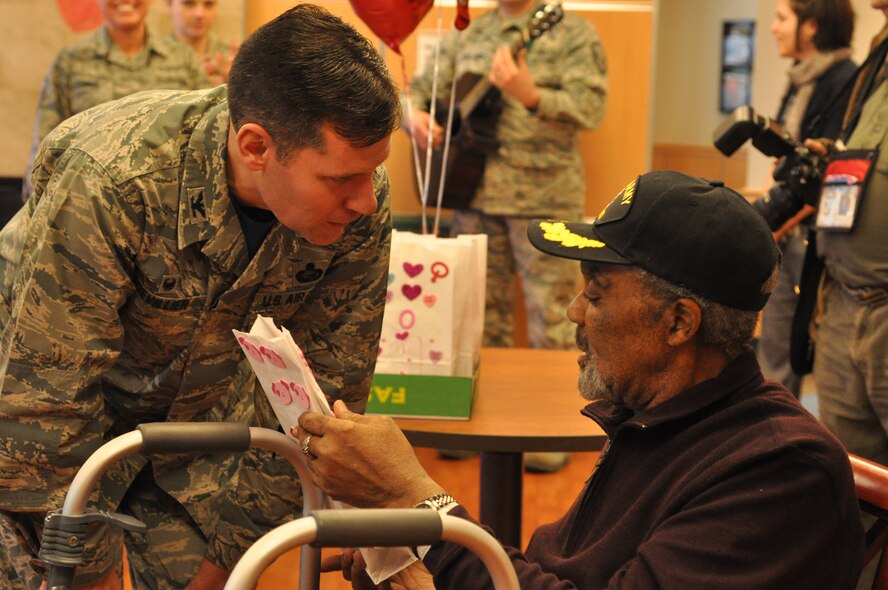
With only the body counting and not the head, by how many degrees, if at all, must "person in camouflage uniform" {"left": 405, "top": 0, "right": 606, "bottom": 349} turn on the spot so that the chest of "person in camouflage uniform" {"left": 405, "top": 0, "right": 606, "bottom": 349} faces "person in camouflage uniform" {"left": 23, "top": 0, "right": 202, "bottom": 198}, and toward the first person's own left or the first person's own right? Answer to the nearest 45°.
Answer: approximately 45° to the first person's own right

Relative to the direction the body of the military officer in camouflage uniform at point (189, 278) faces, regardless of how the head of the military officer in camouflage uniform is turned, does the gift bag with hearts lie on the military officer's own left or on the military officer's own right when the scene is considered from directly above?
on the military officer's own left

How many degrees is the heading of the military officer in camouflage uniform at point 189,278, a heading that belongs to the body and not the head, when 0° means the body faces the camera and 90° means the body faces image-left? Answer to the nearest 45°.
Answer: approximately 315°

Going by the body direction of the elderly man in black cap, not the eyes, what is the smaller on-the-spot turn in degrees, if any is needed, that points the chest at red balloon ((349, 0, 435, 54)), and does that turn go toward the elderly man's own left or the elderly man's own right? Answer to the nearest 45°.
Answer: approximately 45° to the elderly man's own right

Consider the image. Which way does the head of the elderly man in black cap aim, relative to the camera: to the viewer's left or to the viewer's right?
to the viewer's left

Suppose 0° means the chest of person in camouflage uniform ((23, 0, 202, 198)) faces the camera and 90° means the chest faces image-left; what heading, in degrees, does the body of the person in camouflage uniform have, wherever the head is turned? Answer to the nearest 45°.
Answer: approximately 0°

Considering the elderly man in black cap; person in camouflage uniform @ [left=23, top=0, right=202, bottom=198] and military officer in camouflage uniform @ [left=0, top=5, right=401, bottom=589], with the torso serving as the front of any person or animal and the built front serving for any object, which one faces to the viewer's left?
the elderly man in black cap

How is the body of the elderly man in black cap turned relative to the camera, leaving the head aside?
to the viewer's left

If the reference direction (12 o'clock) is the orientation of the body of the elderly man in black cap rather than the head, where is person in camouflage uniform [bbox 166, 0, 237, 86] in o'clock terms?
The person in camouflage uniform is roughly at 2 o'clock from the elderly man in black cap.

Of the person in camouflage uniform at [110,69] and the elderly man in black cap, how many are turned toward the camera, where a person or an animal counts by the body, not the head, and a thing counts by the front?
1
